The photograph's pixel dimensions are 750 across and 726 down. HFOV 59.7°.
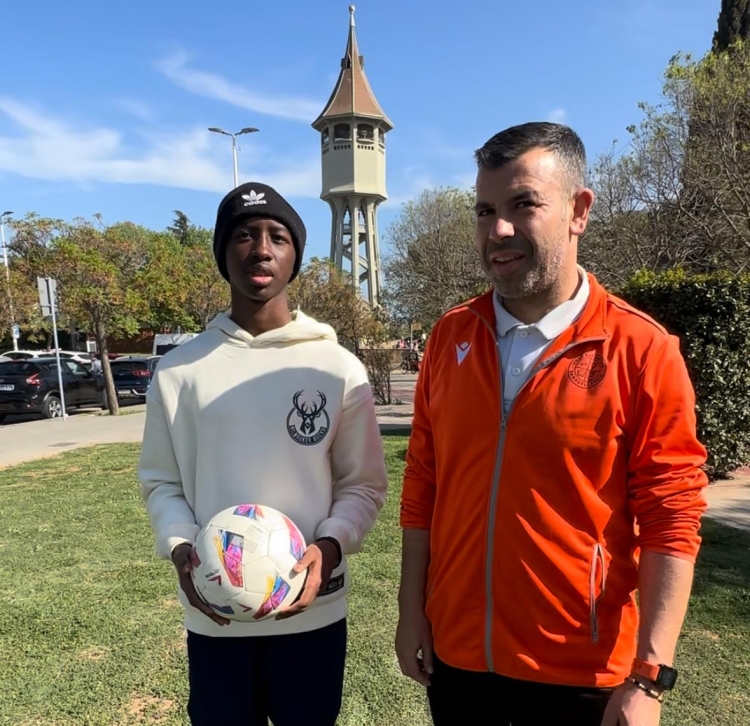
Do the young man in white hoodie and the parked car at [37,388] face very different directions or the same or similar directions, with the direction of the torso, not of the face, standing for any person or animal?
very different directions

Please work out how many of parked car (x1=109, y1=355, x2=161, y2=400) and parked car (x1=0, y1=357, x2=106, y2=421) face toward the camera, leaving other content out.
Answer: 0

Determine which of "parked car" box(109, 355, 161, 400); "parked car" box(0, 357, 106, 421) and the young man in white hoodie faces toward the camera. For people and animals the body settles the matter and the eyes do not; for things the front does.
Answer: the young man in white hoodie

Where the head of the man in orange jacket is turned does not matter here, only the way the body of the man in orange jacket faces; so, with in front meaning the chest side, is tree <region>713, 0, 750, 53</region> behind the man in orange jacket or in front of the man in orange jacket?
behind

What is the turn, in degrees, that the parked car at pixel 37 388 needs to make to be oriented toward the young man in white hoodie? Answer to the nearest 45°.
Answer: approximately 135° to its right

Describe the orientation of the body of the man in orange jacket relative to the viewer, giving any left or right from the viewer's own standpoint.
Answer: facing the viewer and to the left of the viewer

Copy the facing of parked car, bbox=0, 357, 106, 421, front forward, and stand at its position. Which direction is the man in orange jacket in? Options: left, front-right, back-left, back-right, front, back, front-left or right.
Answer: back-right

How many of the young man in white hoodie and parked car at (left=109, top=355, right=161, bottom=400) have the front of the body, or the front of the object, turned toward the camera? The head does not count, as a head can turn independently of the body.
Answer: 1

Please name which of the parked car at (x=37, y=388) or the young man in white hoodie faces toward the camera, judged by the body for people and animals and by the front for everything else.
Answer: the young man in white hoodie

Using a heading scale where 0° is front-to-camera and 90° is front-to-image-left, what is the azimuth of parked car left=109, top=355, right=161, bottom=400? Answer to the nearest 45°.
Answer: approximately 225°

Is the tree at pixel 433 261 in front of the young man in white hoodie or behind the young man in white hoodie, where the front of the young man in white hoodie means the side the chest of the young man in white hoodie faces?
behind

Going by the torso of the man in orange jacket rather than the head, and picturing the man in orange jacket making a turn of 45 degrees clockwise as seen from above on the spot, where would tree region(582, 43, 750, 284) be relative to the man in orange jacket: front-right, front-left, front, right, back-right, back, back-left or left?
right

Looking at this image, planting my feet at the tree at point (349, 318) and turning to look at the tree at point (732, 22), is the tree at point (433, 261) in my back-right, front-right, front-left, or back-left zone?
front-left

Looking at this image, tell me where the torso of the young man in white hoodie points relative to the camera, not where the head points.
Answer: toward the camera

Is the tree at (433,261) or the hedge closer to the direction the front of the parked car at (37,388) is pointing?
the tree

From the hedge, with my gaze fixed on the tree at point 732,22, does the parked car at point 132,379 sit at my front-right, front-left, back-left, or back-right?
front-left

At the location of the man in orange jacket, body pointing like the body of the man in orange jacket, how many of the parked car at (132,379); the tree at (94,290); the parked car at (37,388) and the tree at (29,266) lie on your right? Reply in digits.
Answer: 4

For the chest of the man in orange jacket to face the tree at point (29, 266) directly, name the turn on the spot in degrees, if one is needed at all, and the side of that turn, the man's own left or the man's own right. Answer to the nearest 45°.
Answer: approximately 90° to the man's own right

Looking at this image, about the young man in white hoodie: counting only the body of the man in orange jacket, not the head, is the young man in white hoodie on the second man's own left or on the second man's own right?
on the second man's own right
